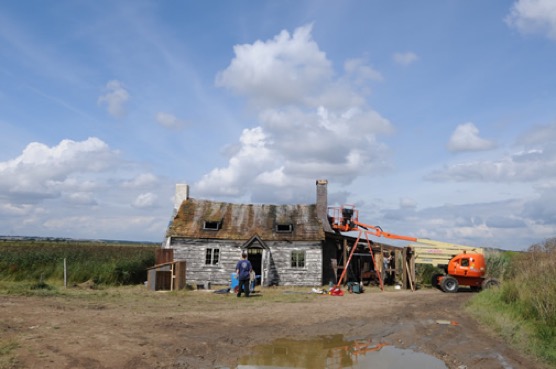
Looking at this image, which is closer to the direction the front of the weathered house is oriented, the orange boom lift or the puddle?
the puddle

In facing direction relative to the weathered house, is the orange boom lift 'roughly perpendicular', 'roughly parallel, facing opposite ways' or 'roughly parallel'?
roughly perpendicular

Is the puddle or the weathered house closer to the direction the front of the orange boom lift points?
the weathered house

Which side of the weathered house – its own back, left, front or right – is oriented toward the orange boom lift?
left

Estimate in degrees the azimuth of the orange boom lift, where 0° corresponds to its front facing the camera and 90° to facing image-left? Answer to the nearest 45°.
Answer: approximately 90°

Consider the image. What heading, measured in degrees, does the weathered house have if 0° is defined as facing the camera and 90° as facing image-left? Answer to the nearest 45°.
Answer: approximately 0°

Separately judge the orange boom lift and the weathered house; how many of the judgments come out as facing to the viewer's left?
1

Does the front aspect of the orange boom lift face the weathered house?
yes

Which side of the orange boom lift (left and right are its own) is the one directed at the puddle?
left
